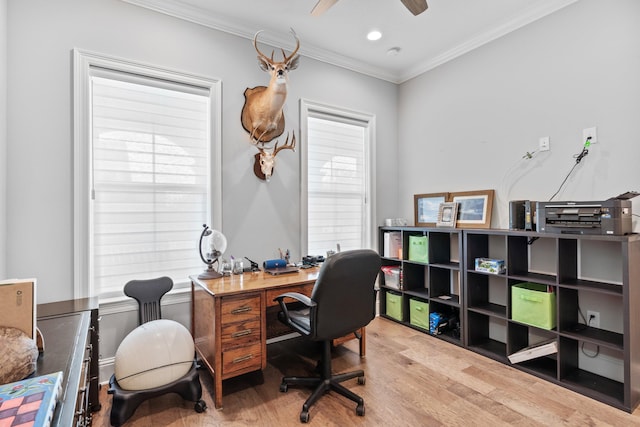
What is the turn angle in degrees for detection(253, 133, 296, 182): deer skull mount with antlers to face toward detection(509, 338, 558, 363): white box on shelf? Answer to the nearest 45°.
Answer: approximately 45° to its left

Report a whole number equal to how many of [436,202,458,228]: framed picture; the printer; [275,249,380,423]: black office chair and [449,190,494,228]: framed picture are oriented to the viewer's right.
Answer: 0

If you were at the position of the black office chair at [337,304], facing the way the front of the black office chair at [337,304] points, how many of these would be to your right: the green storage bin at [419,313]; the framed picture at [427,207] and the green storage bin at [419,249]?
3

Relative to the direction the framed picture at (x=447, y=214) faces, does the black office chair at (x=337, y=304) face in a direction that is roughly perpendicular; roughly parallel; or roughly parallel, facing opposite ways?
roughly perpendicular

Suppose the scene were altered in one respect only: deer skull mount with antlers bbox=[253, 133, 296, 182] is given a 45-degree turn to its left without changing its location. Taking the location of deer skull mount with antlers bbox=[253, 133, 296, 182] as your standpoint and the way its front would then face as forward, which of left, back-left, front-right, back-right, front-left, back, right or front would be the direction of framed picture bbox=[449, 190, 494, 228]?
front

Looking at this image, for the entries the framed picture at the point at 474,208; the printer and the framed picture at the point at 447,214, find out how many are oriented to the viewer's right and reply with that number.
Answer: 0

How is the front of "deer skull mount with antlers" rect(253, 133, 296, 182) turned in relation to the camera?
facing the viewer and to the right of the viewer

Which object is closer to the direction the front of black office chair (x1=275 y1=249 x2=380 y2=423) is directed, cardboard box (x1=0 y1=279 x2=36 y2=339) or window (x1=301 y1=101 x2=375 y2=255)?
the window

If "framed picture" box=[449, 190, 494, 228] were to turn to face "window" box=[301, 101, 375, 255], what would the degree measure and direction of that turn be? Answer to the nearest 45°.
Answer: approximately 45° to its right

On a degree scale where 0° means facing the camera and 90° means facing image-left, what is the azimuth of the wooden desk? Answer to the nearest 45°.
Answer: approximately 315°

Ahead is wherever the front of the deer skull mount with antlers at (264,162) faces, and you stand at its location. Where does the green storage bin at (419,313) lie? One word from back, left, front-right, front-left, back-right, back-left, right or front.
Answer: front-left

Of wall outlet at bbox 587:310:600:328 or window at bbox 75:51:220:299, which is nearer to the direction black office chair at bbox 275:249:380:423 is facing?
the window

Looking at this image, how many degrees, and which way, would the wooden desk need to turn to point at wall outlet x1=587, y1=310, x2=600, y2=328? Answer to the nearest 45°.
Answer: approximately 45° to its left

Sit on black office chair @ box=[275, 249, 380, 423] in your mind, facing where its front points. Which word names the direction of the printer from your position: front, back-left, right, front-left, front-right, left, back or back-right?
back-right

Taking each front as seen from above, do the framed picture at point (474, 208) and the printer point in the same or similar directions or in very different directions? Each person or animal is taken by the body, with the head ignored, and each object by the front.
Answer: same or similar directions

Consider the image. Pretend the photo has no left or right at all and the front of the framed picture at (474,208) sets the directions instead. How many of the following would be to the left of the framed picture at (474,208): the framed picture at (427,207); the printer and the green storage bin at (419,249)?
1
